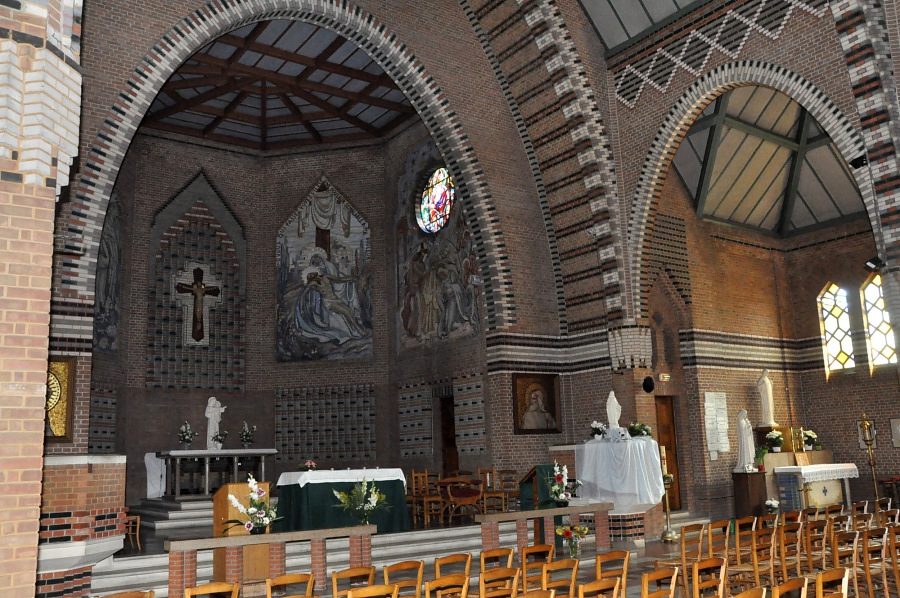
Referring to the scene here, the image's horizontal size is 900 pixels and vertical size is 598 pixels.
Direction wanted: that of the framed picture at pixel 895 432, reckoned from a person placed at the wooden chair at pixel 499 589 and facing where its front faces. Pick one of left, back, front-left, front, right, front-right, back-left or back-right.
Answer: right

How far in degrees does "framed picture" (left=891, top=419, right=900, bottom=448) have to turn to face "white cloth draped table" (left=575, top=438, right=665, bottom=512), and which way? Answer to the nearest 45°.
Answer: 0° — it already faces it

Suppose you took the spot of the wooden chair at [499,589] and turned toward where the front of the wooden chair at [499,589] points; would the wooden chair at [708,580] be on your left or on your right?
on your right

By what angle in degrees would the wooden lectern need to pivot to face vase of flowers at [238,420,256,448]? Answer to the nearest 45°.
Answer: approximately 135° to its left

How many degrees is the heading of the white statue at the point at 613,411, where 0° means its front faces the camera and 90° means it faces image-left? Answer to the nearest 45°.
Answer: approximately 0°

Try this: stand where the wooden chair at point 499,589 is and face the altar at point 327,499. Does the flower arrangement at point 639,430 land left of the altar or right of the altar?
right

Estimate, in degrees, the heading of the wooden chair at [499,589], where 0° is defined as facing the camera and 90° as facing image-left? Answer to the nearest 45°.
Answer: approximately 135°

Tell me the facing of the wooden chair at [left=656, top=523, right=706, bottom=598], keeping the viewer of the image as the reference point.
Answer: facing away from the viewer and to the left of the viewer

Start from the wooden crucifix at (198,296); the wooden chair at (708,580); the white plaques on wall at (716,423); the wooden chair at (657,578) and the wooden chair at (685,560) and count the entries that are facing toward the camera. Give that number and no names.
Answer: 2

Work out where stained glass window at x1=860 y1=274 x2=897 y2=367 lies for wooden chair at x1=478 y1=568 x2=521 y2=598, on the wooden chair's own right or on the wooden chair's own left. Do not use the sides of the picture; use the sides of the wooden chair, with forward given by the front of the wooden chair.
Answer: on the wooden chair's own right

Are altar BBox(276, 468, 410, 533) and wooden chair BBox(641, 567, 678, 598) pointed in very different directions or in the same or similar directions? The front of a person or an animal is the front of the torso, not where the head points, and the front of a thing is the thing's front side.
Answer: very different directions

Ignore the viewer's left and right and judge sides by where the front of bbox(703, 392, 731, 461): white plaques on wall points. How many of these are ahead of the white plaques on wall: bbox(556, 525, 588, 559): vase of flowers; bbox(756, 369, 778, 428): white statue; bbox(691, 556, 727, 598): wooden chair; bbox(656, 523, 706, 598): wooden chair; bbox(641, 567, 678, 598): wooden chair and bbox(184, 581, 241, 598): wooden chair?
5

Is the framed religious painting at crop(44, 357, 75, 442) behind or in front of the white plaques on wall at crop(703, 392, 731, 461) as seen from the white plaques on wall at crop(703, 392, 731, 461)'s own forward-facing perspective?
in front
